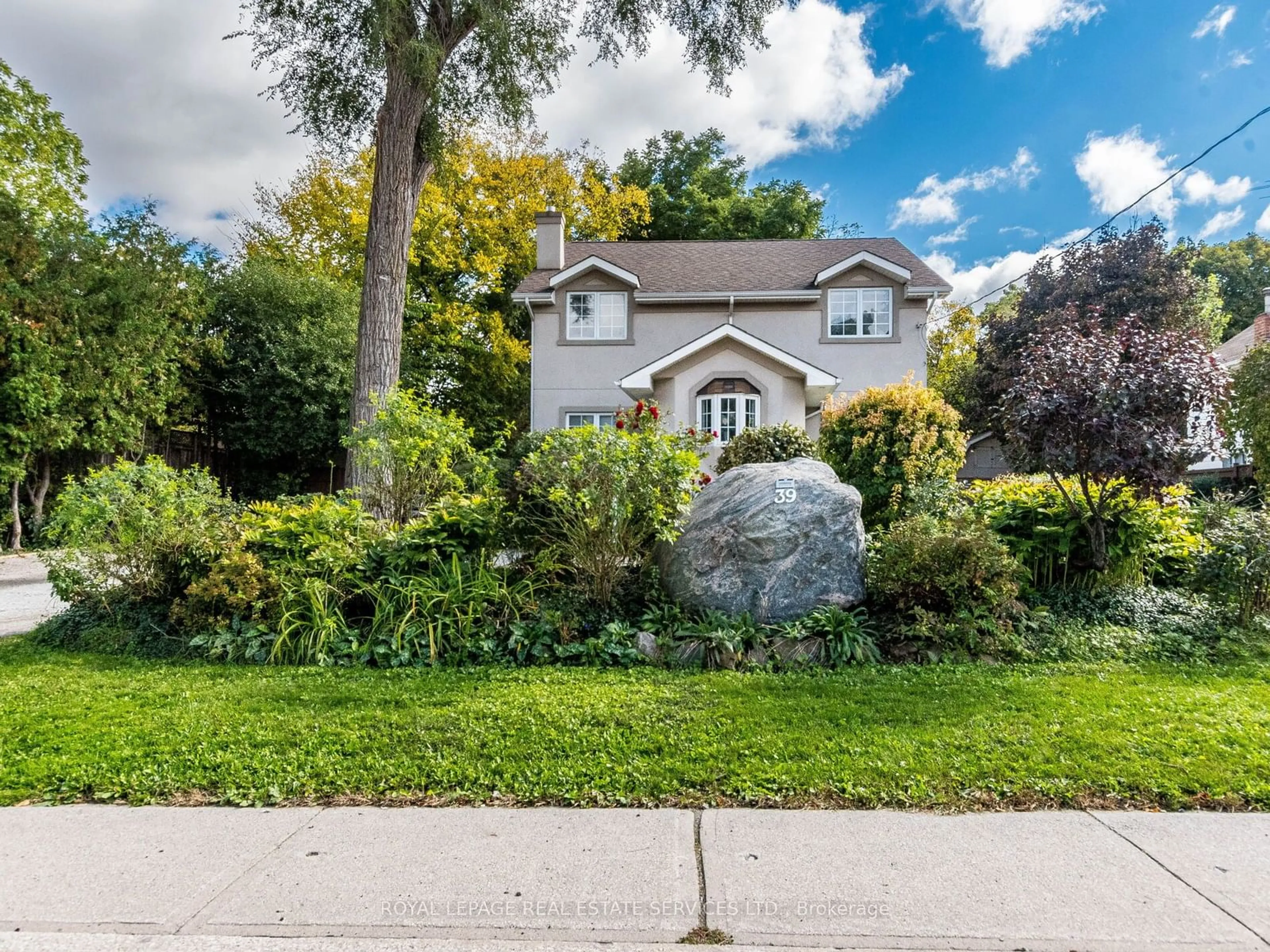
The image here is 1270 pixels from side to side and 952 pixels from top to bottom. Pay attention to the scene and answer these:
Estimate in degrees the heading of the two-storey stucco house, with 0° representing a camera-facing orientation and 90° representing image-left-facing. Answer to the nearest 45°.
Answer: approximately 0°

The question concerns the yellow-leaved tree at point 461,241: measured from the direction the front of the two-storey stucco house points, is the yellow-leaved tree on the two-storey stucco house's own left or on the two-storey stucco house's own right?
on the two-storey stucco house's own right

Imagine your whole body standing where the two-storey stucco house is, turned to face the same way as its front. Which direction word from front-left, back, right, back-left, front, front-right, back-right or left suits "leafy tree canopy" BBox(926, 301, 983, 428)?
back-left

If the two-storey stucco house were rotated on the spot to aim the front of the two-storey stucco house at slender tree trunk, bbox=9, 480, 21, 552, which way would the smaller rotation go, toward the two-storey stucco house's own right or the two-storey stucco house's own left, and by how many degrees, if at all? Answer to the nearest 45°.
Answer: approximately 45° to the two-storey stucco house's own right

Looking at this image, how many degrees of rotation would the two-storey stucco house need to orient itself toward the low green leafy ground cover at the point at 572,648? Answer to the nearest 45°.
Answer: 0° — it already faces it
